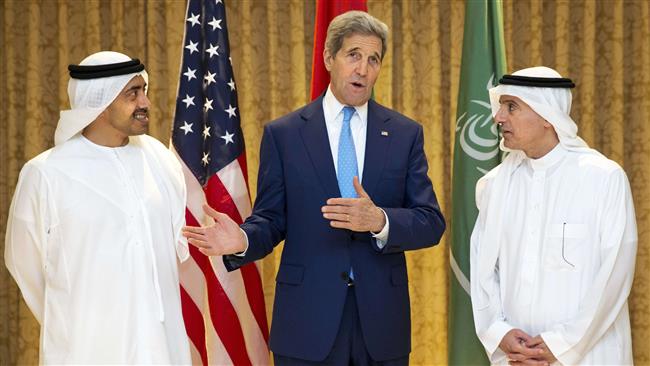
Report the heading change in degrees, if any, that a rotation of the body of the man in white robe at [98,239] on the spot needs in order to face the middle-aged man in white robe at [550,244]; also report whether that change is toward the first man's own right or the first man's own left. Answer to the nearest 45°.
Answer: approximately 45° to the first man's own left

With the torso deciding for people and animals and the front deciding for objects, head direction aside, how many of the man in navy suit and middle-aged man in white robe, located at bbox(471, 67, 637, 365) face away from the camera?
0

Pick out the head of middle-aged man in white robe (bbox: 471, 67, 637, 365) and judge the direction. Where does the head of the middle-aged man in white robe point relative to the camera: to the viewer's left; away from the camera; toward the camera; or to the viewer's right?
to the viewer's left

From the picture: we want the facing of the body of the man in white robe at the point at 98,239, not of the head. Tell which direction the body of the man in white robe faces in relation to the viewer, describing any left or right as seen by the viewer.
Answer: facing the viewer and to the right of the viewer

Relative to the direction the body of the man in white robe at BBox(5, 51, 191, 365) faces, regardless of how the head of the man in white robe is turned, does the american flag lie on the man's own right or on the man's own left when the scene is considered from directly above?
on the man's own left

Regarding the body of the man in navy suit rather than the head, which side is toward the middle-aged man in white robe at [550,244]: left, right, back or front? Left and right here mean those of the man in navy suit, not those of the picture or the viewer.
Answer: left

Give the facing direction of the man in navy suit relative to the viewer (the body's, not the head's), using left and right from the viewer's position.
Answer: facing the viewer

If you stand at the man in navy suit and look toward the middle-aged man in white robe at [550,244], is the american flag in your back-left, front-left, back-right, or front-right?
back-left

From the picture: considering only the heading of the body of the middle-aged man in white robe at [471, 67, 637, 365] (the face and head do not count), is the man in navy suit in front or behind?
in front
